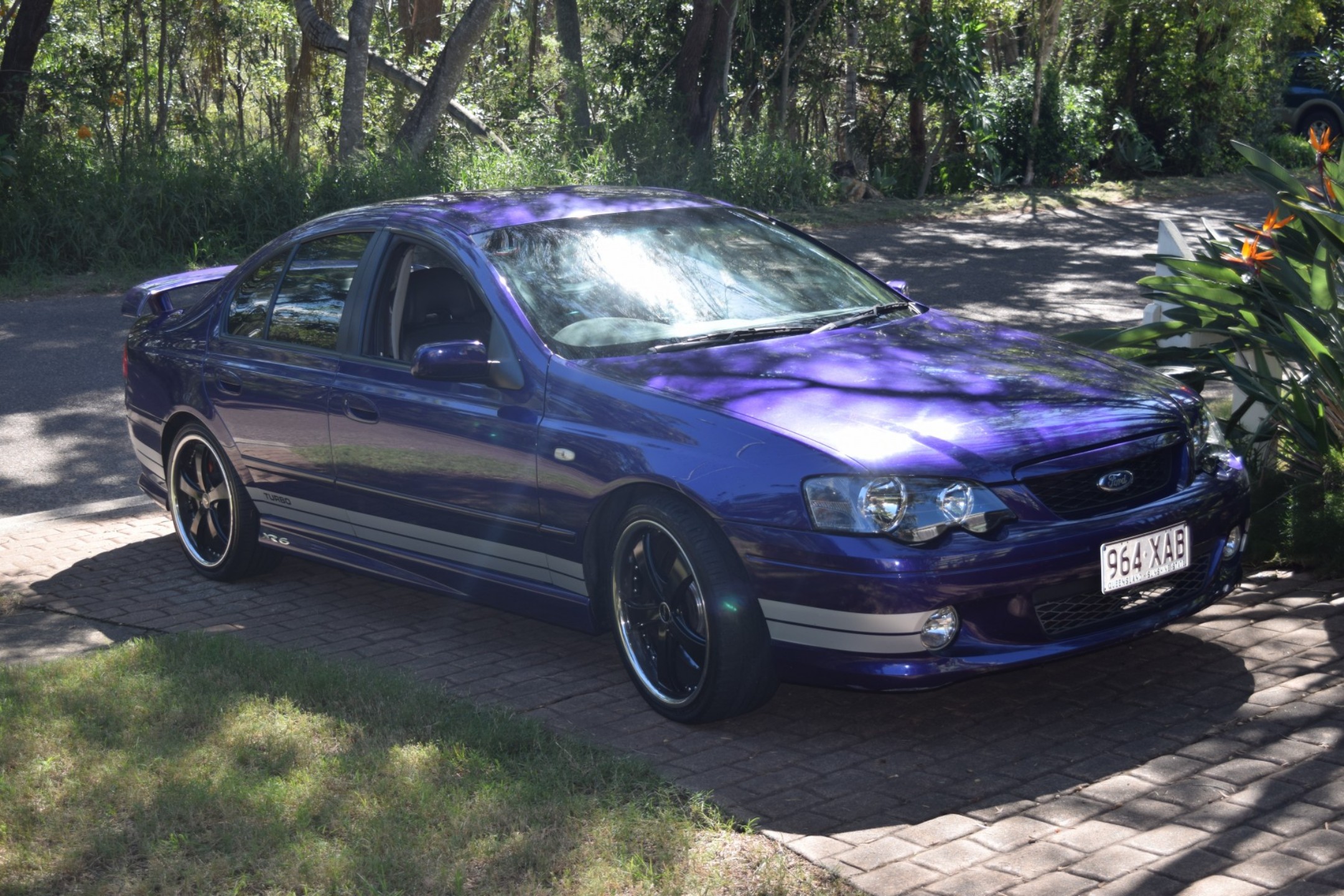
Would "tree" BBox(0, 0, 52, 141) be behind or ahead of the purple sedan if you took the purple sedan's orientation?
behind

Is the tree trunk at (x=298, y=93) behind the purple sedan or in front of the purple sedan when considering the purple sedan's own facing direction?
behind

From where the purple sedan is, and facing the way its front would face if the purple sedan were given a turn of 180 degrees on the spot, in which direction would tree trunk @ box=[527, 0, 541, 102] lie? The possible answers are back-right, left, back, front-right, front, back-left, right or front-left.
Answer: front-right

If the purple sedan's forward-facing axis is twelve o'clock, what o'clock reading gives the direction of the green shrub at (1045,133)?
The green shrub is roughly at 8 o'clock from the purple sedan.

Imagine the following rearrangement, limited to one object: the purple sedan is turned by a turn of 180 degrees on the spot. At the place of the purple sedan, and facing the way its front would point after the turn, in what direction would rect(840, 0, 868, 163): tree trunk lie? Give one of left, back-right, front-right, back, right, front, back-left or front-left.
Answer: front-right

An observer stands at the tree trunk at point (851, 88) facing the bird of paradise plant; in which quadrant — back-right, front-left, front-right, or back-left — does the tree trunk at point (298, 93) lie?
front-right

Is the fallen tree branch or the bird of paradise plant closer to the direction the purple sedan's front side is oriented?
the bird of paradise plant

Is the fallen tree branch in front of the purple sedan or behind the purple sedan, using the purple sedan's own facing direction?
behind

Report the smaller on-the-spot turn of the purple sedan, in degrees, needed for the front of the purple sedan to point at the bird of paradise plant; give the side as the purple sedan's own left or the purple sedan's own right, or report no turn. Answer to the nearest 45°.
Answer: approximately 90° to the purple sedan's own left

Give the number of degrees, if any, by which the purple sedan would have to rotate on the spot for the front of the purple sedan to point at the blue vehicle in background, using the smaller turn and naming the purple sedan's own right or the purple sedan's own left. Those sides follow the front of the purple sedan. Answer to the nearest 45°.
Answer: approximately 90° to the purple sedan's own left

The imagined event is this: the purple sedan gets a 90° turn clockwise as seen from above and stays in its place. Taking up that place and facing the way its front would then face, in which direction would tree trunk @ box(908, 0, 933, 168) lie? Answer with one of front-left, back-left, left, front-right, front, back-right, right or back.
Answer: back-right

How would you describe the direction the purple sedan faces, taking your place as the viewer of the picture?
facing the viewer and to the right of the viewer
